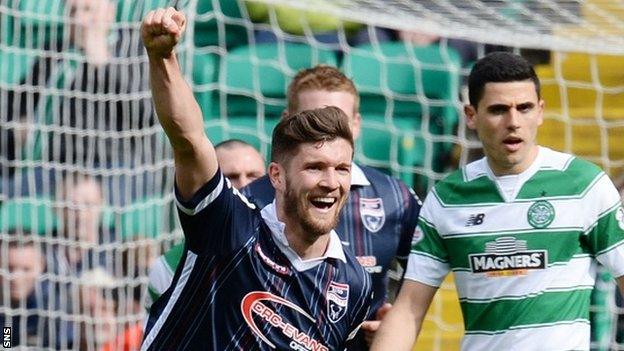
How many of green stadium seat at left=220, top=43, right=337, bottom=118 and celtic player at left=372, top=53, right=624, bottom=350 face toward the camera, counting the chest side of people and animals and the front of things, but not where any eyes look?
2

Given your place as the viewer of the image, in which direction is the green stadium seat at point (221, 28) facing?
facing the viewer

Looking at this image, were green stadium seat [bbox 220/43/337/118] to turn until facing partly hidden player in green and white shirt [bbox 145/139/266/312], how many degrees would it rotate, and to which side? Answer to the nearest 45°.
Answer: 0° — it already faces them

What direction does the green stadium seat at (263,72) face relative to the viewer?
toward the camera

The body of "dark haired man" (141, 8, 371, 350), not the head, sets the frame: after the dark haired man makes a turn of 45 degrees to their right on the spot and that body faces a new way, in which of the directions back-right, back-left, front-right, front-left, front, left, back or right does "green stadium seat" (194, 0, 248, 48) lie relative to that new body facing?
back

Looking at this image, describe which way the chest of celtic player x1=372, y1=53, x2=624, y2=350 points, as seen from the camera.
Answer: toward the camera

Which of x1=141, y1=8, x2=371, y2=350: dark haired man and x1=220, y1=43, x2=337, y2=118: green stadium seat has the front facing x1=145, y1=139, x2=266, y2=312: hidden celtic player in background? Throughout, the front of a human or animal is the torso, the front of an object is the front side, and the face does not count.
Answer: the green stadium seat

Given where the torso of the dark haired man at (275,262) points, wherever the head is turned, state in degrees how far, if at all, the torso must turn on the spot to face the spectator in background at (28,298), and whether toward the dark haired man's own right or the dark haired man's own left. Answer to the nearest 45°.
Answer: approximately 180°
